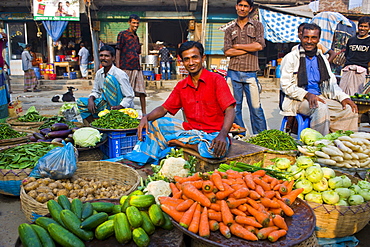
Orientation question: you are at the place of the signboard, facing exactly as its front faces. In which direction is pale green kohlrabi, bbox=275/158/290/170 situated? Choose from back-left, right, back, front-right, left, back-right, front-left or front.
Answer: front

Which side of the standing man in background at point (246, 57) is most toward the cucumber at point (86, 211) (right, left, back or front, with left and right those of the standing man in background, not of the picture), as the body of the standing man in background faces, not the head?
front

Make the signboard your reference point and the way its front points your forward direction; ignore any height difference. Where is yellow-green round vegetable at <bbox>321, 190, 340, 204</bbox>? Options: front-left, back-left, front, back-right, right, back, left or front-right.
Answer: front

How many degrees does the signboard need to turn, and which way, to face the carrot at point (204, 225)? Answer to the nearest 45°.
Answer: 0° — it already faces it

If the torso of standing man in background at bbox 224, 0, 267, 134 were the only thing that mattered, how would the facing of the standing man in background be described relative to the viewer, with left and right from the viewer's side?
facing the viewer

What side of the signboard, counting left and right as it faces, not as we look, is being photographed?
front

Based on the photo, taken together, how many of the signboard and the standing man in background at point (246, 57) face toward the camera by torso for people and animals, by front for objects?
2

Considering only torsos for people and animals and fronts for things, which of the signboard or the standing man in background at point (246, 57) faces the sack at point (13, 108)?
the signboard

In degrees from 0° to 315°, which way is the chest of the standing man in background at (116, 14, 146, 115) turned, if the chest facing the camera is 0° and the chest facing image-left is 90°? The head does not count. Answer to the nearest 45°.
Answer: approximately 315°

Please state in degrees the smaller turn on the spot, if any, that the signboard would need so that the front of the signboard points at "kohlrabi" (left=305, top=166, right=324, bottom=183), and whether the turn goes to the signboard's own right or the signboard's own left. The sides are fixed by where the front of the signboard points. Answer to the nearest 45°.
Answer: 0° — it already faces it

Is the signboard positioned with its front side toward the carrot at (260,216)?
yes

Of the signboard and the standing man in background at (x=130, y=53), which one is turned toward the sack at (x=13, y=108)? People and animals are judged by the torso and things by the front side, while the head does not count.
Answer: the signboard

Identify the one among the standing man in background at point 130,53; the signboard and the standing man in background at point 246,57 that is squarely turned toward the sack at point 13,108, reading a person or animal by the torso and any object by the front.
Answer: the signboard
